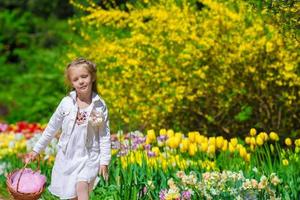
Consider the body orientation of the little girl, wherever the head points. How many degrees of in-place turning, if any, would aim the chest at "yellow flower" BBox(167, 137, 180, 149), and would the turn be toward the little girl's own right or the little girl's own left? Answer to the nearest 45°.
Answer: approximately 135° to the little girl's own left

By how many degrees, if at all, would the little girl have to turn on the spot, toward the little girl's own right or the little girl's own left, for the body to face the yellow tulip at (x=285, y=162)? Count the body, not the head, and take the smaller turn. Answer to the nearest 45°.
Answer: approximately 90° to the little girl's own left

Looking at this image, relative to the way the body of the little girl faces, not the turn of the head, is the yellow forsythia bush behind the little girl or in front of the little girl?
behind

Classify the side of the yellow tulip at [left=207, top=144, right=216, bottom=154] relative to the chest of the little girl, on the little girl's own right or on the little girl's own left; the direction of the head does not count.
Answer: on the little girl's own left

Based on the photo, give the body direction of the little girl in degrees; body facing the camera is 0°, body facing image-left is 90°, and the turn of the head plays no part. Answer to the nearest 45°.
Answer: approximately 0°

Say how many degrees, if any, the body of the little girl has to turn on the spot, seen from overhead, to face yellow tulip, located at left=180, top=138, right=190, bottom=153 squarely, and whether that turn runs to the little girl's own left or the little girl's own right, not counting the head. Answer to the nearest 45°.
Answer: approximately 135° to the little girl's own left
